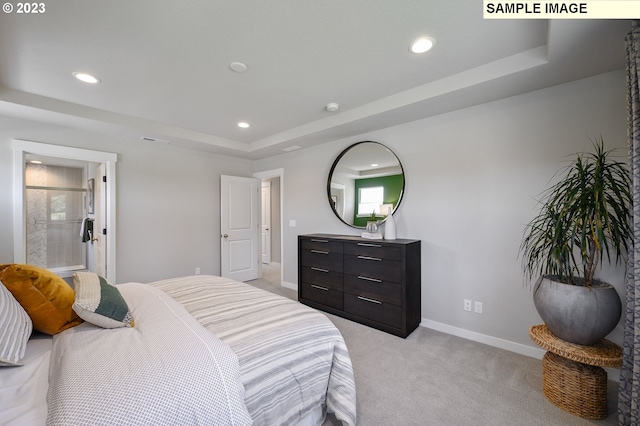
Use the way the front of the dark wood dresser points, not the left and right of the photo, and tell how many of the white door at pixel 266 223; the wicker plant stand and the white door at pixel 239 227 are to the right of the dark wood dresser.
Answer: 2

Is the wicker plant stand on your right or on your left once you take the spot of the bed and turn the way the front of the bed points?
on your right

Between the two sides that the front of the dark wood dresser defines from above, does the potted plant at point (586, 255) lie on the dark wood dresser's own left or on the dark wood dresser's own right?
on the dark wood dresser's own left

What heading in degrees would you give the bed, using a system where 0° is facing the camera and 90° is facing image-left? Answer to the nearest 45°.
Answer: approximately 225°

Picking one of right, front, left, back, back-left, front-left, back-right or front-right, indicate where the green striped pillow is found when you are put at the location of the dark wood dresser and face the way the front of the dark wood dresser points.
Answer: front

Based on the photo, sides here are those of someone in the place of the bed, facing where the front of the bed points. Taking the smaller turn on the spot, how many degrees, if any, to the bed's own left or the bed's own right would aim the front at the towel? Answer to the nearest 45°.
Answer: approximately 45° to the bed's own left

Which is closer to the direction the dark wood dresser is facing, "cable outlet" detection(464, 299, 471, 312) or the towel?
the towel

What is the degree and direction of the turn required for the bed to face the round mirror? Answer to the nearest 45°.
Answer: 0° — it already faces it

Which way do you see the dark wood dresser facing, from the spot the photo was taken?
facing the viewer and to the left of the viewer

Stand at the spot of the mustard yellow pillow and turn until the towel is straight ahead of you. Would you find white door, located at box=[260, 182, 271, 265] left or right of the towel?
right

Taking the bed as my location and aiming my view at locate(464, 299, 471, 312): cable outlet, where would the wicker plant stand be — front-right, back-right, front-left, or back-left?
front-right

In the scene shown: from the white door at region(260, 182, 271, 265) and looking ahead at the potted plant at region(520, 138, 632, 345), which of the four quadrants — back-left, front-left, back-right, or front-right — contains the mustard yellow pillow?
front-right

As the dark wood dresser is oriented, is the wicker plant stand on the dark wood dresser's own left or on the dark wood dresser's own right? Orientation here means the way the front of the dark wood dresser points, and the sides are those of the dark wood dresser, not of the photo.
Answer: on the dark wood dresser's own left

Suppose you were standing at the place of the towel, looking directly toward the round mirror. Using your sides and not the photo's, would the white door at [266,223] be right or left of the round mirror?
left

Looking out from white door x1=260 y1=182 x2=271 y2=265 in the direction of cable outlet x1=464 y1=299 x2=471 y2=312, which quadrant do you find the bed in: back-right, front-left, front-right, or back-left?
front-right
